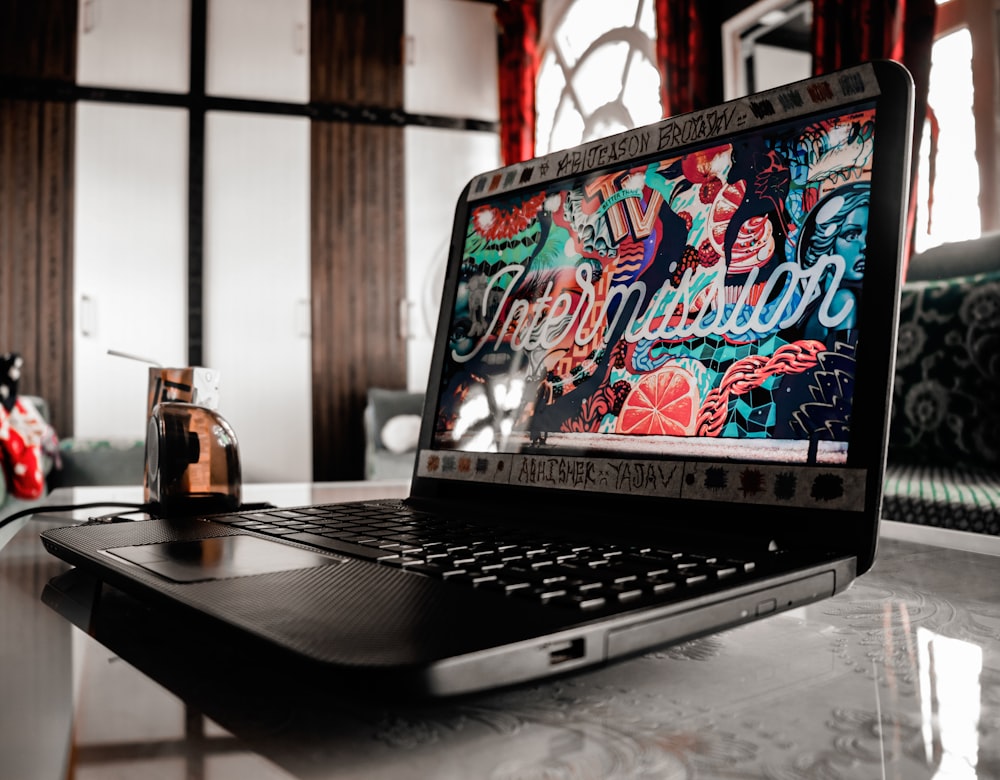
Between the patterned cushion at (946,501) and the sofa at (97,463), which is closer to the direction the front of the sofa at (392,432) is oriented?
the patterned cushion

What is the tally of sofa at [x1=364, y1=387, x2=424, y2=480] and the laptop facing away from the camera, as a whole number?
0

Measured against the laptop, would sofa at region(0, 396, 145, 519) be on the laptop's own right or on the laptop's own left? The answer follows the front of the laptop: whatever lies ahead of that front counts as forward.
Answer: on the laptop's own right

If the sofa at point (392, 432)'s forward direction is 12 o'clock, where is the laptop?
The laptop is roughly at 12 o'clock from the sofa.

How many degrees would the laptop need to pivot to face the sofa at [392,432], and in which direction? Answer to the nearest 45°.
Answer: approximately 135° to its right

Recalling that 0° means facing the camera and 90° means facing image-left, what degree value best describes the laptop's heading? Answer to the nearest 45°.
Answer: approximately 45°

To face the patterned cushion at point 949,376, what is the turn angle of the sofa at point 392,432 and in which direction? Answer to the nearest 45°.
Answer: approximately 45° to its left

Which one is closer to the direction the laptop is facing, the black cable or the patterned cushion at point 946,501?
the black cable

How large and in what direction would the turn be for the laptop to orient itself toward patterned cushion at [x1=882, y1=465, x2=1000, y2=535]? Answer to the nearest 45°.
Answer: approximately 180°

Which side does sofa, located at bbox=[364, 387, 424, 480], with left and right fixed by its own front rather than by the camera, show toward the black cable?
front

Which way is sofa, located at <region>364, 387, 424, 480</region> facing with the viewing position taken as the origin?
facing the viewer
